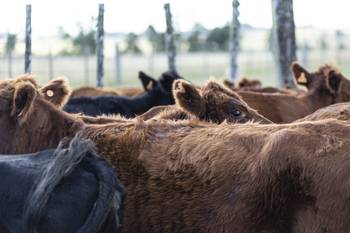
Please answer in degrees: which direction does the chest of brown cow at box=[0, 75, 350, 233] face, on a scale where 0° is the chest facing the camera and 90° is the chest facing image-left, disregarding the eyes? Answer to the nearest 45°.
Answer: approximately 90°

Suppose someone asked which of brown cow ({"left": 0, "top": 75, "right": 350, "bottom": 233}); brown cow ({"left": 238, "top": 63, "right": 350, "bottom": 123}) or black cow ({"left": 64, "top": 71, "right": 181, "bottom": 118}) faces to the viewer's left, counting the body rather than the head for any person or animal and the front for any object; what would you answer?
brown cow ({"left": 0, "top": 75, "right": 350, "bottom": 233})

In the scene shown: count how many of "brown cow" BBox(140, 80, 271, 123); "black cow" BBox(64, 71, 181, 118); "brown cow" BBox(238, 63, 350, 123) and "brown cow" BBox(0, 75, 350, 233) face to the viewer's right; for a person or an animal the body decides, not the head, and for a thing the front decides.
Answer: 3

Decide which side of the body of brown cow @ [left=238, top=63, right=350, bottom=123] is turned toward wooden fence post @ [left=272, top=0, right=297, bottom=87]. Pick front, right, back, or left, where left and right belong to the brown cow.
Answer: left

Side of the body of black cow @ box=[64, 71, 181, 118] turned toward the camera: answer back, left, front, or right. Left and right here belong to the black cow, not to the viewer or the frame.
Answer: right

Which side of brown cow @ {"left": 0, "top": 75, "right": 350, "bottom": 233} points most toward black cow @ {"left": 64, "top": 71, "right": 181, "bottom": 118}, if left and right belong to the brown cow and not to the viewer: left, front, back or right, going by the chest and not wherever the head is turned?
right

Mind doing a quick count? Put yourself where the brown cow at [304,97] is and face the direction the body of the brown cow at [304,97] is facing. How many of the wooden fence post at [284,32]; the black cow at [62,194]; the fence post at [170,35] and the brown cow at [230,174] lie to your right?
2

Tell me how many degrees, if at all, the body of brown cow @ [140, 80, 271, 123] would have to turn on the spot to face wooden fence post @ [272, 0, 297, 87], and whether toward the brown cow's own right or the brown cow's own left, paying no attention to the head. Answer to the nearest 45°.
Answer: approximately 90° to the brown cow's own left

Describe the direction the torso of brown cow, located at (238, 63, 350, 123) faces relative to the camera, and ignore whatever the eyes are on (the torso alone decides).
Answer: to the viewer's right

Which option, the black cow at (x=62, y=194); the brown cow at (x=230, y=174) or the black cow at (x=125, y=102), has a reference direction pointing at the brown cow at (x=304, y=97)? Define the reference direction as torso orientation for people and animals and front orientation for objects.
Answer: the black cow at (x=125, y=102)

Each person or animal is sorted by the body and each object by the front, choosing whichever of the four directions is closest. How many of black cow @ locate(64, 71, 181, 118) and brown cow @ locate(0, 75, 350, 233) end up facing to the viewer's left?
1

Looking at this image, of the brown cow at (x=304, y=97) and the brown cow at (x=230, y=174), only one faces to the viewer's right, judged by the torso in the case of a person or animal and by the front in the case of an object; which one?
the brown cow at (x=304, y=97)

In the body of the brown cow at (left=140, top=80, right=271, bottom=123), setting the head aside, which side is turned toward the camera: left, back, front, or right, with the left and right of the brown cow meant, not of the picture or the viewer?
right
